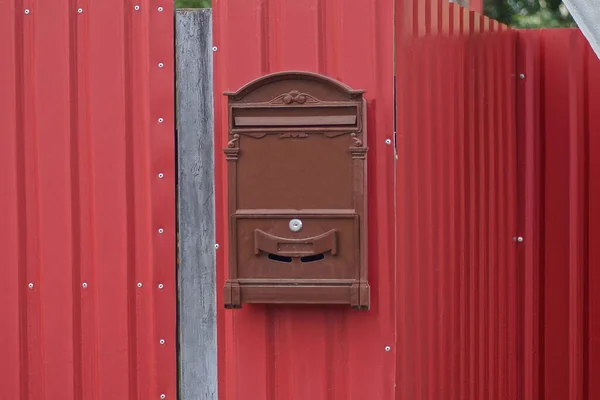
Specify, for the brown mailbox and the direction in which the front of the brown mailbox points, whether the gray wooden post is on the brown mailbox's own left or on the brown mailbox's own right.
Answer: on the brown mailbox's own right

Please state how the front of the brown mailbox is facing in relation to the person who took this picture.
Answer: facing the viewer
